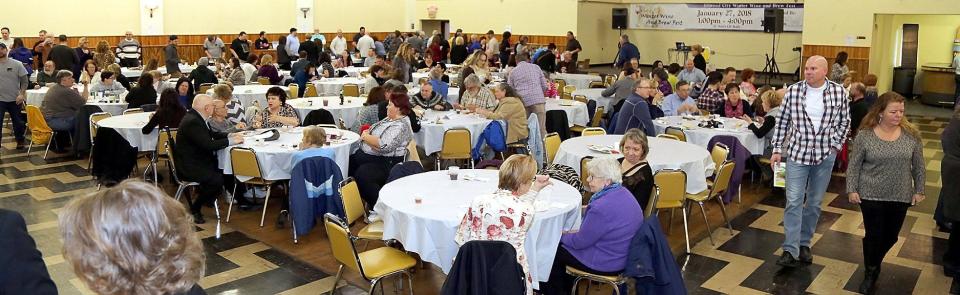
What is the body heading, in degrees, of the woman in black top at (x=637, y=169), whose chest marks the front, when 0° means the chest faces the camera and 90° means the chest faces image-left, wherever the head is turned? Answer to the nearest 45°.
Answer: approximately 45°

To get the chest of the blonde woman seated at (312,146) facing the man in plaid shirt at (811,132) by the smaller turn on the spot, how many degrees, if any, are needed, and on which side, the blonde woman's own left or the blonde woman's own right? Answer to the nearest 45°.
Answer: approximately 135° to the blonde woman's own right

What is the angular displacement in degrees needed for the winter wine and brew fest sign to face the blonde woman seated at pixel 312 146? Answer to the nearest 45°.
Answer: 0° — it already faces them

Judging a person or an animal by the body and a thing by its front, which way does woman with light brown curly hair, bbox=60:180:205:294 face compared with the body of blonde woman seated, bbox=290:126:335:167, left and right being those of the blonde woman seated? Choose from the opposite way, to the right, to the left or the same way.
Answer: the same way

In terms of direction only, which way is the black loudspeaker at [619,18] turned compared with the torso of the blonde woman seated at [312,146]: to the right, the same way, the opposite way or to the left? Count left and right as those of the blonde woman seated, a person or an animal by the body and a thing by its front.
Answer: the opposite way

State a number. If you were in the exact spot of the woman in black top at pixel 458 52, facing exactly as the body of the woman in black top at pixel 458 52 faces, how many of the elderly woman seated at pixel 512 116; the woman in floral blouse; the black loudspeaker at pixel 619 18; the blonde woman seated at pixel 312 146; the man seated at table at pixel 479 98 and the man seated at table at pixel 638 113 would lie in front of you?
5

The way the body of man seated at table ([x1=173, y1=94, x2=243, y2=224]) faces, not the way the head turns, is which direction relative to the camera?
to the viewer's right

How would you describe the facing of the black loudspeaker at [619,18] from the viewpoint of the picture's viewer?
facing the viewer

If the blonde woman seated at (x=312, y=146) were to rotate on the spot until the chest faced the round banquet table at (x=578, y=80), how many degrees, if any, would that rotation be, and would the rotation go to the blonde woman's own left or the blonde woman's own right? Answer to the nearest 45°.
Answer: approximately 45° to the blonde woman's own right

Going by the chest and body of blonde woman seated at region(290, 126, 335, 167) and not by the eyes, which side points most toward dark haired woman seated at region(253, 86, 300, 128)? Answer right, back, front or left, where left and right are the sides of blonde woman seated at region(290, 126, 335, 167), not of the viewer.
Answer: front

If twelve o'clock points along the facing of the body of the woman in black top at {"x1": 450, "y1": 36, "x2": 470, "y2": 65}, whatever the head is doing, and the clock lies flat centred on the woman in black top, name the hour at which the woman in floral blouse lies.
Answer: The woman in floral blouse is roughly at 6 o'clock from the woman in black top.

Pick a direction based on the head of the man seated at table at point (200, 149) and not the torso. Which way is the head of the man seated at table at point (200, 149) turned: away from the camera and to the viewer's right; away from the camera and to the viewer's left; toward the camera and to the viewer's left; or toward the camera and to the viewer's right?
away from the camera and to the viewer's right

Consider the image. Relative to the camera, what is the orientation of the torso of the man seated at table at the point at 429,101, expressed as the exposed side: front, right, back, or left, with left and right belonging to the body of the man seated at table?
front

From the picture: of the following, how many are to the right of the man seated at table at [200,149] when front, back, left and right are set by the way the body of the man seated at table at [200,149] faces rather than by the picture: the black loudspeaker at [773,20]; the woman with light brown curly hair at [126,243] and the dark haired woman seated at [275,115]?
1

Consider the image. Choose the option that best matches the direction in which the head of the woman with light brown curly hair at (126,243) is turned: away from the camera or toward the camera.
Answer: away from the camera

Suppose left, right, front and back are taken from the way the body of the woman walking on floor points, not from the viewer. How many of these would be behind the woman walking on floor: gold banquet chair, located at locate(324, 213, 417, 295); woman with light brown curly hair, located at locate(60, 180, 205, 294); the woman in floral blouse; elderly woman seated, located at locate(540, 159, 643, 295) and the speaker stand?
1

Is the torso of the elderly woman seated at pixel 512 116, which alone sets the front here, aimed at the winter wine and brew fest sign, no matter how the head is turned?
no
